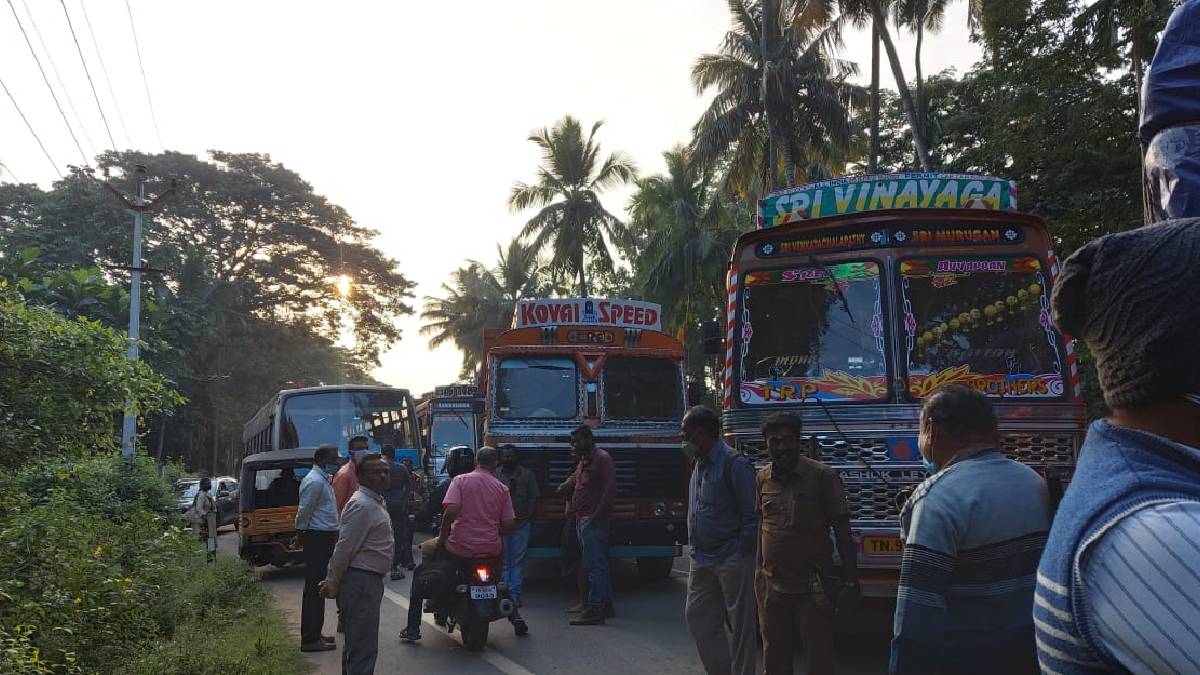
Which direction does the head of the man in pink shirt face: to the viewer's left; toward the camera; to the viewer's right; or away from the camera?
away from the camera

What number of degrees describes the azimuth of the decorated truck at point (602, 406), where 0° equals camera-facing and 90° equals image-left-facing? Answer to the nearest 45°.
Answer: approximately 0°

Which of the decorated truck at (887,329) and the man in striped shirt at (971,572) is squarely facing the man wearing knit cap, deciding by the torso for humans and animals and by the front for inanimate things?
the decorated truck

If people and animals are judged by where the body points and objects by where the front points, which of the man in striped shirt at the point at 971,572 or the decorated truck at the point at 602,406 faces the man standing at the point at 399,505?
the man in striped shirt

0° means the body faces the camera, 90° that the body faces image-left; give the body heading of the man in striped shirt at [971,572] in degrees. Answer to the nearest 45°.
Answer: approximately 135°

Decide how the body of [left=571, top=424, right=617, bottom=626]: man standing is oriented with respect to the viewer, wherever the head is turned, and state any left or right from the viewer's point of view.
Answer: facing to the left of the viewer

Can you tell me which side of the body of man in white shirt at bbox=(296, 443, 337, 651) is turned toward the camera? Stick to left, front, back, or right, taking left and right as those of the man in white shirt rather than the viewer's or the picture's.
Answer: right
